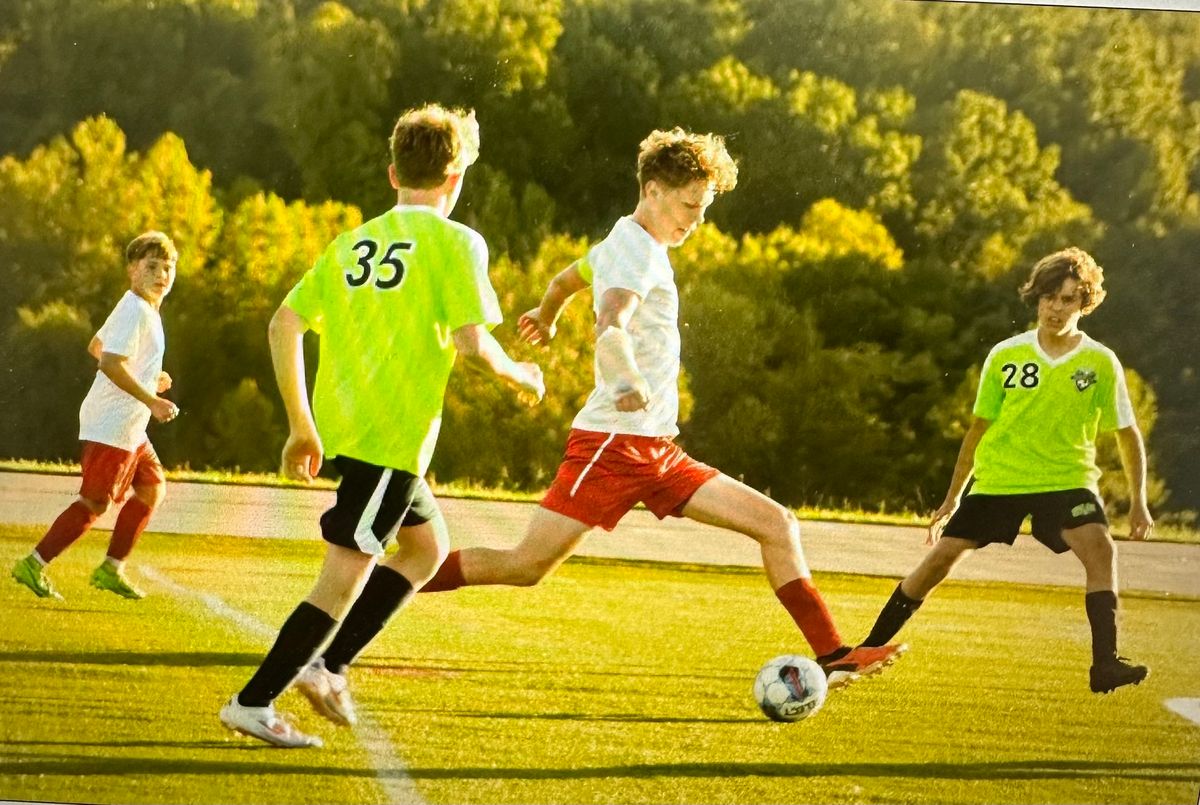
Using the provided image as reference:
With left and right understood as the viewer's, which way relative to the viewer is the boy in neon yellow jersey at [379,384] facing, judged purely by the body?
facing away from the viewer and to the right of the viewer

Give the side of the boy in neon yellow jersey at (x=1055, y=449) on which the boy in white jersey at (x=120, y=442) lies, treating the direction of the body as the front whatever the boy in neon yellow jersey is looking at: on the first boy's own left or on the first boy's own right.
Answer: on the first boy's own right

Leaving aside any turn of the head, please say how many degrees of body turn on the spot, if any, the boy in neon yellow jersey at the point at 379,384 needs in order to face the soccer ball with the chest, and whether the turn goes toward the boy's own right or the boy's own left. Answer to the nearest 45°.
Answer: approximately 45° to the boy's own right

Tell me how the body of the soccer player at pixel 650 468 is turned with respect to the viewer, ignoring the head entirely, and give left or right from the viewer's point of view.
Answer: facing to the right of the viewer

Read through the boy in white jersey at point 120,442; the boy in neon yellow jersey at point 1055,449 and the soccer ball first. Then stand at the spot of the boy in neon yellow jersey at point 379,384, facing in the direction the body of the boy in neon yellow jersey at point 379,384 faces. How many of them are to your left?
1

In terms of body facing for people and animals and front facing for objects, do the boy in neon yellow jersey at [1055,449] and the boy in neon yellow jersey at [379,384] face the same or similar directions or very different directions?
very different directions

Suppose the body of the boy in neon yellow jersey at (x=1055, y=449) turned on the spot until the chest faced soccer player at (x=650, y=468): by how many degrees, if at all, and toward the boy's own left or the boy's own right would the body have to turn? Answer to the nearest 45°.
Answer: approximately 45° to the boy's own right

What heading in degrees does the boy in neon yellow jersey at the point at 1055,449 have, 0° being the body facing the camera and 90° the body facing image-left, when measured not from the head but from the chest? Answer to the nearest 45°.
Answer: approximately 0°
